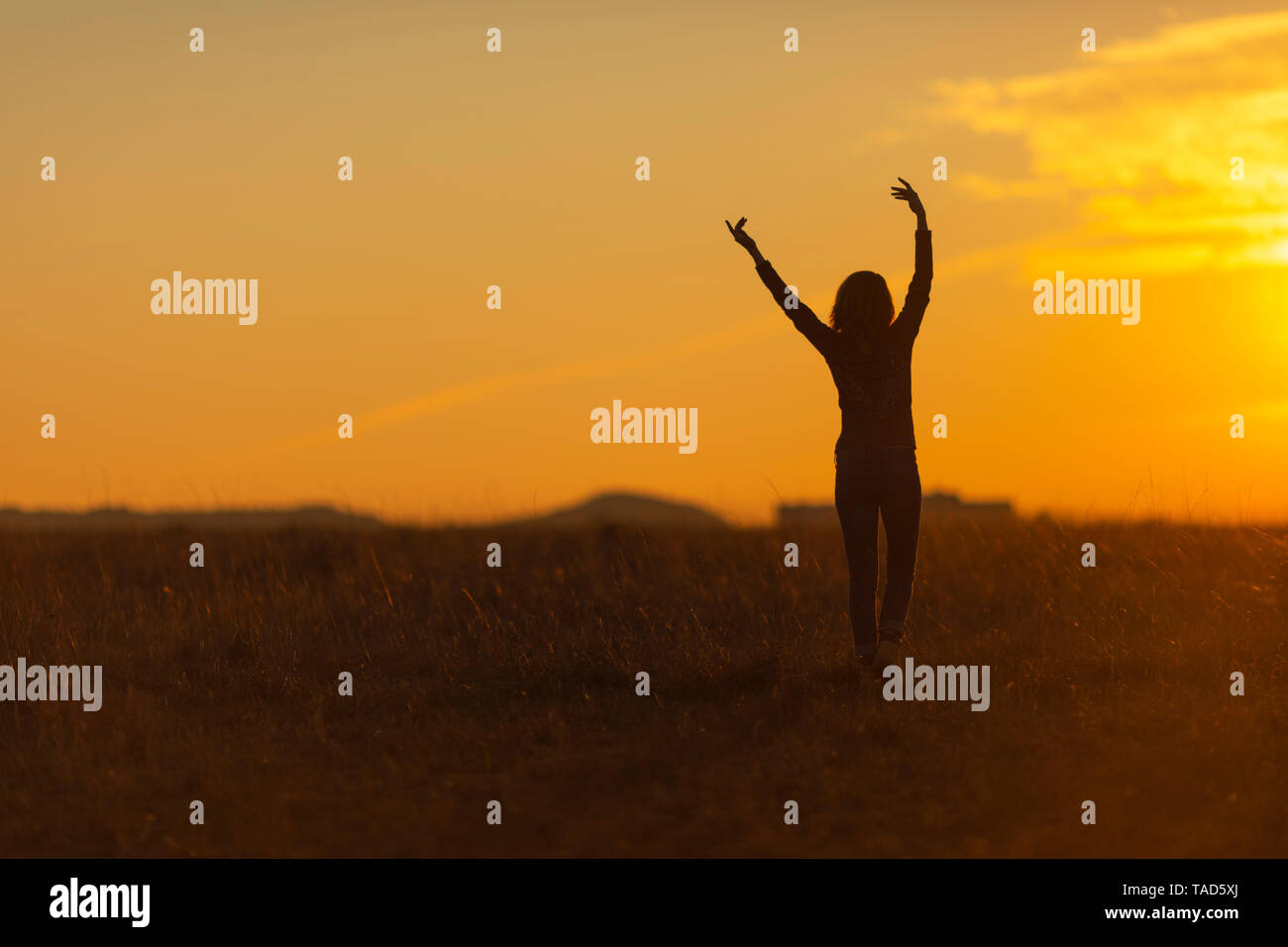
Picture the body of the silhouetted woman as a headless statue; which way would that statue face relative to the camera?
away from the camera

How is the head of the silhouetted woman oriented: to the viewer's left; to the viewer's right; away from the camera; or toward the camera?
away from the camera
